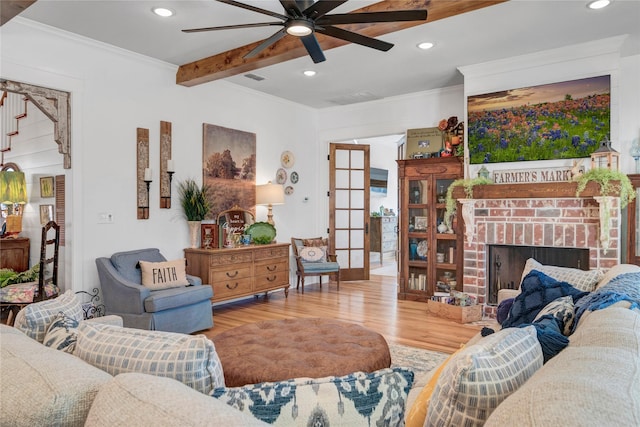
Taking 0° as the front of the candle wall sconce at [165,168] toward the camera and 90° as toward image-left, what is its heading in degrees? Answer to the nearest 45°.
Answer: approximately 315°

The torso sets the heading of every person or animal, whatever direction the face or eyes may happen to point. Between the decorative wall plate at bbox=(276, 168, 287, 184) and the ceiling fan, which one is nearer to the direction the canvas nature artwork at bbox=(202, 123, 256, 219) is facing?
the ceiling fan

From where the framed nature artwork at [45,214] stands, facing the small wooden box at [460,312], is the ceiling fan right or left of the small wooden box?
right

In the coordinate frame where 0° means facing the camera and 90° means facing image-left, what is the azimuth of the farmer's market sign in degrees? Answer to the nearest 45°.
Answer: approximately 0°

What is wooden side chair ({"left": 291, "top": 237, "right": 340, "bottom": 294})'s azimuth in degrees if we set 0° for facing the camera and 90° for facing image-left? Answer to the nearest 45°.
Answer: approximately 315°

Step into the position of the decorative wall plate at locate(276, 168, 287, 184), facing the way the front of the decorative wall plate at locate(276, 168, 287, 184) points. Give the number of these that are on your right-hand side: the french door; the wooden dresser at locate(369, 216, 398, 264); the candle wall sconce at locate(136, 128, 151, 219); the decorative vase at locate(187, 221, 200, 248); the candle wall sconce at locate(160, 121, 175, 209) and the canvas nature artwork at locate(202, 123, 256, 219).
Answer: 4

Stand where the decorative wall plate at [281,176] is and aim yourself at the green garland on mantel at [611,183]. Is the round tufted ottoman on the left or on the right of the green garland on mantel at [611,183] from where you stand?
right

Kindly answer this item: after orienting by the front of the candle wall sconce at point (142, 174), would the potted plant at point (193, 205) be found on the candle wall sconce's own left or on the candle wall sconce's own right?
on the candle wall sconce's own left

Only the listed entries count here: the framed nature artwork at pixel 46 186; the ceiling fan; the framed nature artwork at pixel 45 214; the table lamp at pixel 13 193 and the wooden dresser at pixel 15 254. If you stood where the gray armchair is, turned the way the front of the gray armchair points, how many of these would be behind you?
4
